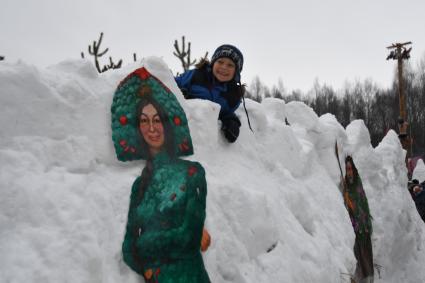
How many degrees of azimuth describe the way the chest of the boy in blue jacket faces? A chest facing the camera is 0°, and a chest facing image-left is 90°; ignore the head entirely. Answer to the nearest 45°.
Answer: approximately 0°
